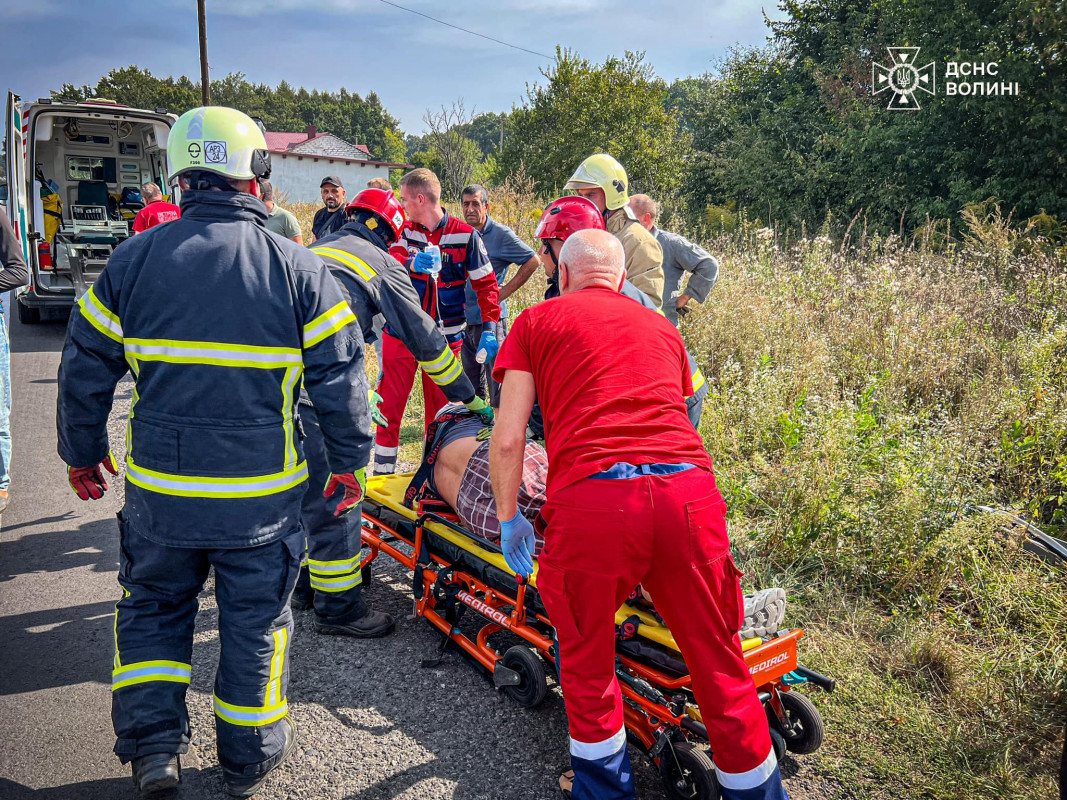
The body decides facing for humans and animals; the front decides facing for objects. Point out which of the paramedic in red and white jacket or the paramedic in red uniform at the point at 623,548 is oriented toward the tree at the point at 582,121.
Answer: the paramedic in red uniform

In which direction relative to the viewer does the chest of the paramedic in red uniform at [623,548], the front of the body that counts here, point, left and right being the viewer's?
facing away from the viewer

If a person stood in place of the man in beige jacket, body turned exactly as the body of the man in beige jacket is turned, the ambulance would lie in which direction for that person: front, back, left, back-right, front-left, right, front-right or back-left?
front-right

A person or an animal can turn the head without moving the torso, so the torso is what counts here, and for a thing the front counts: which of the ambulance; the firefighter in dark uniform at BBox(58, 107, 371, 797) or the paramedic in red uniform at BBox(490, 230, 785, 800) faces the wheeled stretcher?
the paramedic in red uniform

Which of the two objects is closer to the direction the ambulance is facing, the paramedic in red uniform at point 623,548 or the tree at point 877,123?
the tree

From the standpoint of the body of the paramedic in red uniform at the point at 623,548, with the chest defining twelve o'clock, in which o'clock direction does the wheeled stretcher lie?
The wheeled stretcher is roughly at 12 o'clock from the paramedic in red uniform.

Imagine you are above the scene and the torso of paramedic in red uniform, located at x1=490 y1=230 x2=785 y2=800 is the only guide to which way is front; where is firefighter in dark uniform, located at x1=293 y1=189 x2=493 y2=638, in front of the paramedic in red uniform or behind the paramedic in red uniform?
in front

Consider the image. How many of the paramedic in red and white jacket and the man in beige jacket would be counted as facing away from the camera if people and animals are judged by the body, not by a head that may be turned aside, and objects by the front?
0

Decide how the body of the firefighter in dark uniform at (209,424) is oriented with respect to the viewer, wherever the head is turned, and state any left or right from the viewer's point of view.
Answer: facing away from the viewer

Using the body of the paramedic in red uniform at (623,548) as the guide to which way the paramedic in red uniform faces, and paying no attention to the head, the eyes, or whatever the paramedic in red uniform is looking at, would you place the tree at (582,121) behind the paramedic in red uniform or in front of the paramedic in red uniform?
in front

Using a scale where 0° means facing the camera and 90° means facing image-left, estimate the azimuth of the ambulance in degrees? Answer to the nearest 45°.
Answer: approximately 180°
